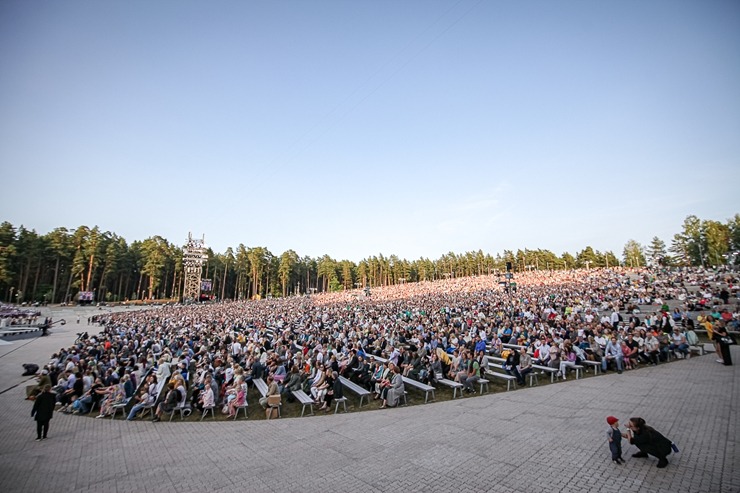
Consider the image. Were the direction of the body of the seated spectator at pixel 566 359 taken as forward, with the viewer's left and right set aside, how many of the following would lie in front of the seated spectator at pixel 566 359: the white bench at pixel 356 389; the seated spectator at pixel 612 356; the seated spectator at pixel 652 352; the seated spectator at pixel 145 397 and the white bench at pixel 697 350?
2

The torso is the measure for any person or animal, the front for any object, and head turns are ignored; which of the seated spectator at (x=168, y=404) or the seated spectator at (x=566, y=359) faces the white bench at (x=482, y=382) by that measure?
the seated spectator at (x=566, y=359)

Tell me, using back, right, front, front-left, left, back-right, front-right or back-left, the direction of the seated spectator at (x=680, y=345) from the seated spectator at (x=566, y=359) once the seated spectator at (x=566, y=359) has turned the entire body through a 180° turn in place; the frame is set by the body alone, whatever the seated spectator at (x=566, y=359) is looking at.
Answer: front

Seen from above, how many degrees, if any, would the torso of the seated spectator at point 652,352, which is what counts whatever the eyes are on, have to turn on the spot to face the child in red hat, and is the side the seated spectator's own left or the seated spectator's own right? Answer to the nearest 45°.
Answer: approximately 45° to the seated spectator's own left

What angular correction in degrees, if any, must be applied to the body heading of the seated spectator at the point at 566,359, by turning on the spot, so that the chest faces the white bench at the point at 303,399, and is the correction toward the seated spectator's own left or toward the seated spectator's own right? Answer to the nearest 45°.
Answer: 0° — they already face it

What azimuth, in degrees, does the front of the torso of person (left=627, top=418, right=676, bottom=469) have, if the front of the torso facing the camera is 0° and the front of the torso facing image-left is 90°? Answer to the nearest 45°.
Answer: approximately 90°

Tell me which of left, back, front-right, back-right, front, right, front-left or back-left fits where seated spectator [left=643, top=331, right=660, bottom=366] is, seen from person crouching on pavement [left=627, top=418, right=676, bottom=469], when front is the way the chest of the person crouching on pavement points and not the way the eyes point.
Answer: right

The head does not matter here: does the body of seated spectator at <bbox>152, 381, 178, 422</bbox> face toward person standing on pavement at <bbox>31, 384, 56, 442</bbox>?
yes

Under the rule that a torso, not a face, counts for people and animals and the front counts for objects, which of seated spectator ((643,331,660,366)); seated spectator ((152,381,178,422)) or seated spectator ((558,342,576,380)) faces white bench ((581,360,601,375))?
seated spectator ((643,331,660,366))
